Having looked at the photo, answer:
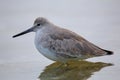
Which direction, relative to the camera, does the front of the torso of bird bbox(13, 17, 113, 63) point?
to the viewer's left
